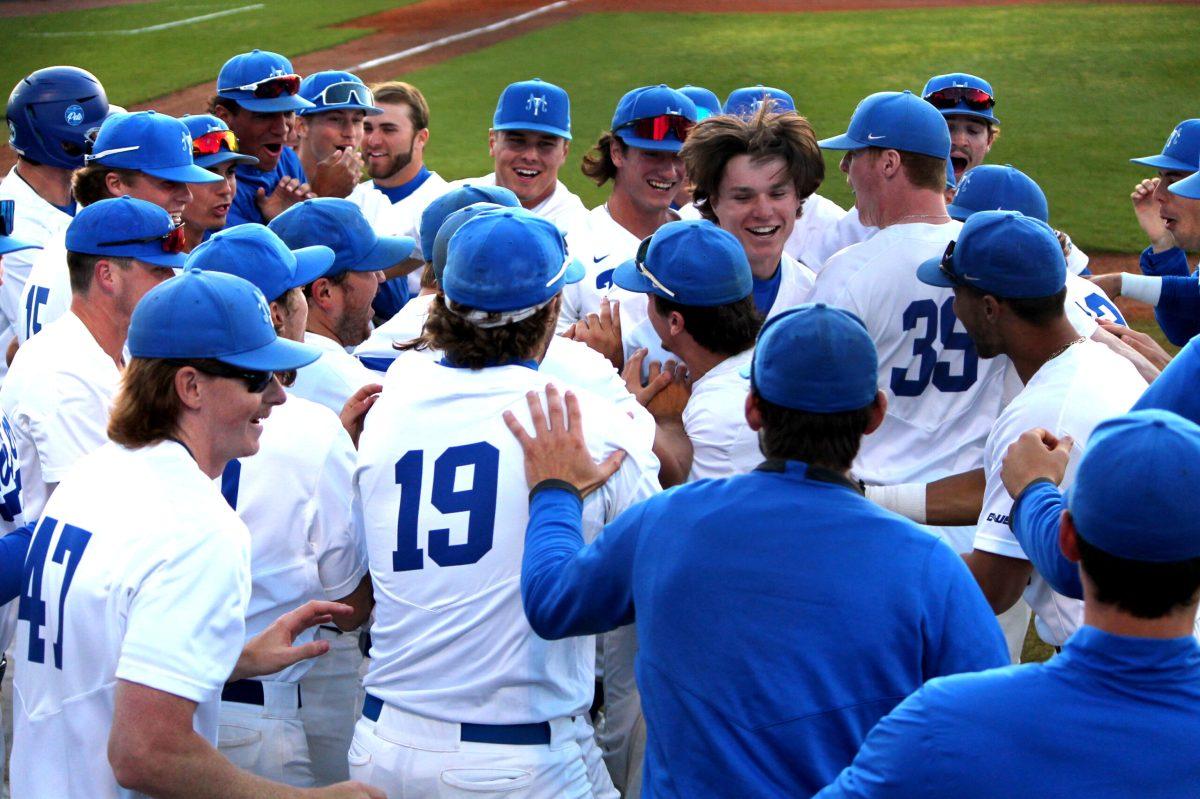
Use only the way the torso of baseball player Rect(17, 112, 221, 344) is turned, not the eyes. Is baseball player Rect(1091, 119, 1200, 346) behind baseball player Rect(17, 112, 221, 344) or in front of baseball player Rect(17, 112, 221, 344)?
in front

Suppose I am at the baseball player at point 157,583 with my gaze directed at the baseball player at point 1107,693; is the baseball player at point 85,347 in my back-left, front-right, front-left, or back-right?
back-left

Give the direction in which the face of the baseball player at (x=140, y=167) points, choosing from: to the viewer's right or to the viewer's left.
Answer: to the viewer's right

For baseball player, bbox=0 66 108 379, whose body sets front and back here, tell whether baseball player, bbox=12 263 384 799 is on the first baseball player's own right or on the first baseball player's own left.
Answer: on the first baseball player's own right

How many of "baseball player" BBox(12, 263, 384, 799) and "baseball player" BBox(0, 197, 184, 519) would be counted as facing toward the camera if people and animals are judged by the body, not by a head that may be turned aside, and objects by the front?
0

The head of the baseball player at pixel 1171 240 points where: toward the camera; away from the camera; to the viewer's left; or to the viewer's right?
to the viewer's left

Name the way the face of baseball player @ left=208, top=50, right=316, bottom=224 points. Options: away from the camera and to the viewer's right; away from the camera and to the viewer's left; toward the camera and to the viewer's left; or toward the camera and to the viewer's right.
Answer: toward the camera and to the viewer's right

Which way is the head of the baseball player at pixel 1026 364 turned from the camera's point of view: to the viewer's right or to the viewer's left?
to the viewer's left

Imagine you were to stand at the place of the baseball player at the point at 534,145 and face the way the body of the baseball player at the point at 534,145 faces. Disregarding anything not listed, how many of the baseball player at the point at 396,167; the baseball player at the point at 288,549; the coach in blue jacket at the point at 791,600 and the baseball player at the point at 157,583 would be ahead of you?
3

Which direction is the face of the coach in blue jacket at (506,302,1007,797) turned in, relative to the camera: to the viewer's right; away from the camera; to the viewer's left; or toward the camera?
away from the camera

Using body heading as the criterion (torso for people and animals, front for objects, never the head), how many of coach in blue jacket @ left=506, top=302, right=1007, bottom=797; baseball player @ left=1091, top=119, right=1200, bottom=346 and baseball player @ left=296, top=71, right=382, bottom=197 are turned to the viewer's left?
1

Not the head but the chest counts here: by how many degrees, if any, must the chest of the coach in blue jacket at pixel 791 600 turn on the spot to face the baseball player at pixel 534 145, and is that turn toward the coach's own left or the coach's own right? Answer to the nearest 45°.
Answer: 0° — they already face them
